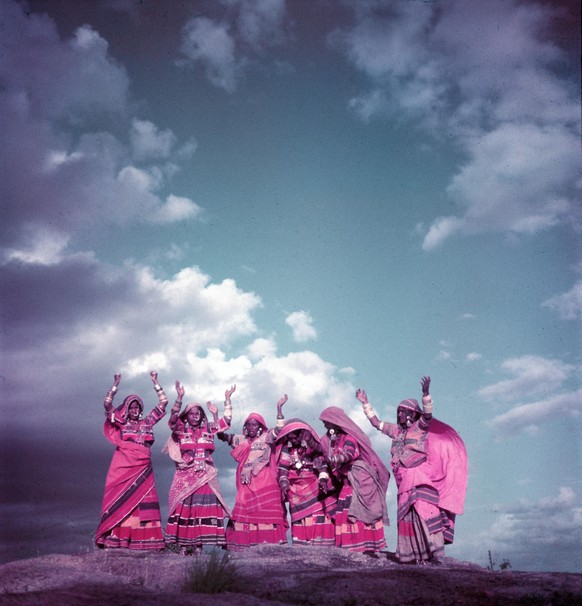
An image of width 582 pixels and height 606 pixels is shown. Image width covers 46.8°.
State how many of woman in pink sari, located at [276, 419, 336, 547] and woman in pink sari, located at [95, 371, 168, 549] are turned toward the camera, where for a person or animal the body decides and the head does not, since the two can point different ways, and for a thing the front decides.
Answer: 2

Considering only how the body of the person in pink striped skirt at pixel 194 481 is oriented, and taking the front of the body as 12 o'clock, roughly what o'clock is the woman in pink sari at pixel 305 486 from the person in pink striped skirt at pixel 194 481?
the woman in pink sari at pixel 305 486 is roughly at 9 o'clock from the person in pink striped skirt at pixel 194 481.

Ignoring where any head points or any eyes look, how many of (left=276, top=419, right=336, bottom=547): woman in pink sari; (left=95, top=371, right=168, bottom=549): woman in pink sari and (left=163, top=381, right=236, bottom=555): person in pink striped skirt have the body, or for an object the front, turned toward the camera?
3

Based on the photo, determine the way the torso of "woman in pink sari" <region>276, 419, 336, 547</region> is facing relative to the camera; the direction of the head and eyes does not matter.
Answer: toward the camera

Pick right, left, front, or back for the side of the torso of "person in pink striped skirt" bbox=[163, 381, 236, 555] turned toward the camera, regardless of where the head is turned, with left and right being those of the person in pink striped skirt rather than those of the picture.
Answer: front

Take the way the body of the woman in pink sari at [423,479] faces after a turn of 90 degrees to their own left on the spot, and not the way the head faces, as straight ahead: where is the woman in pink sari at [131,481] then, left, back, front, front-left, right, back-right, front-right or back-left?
back-right

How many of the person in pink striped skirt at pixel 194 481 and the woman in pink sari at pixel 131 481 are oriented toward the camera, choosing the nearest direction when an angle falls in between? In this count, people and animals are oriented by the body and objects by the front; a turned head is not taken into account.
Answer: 2

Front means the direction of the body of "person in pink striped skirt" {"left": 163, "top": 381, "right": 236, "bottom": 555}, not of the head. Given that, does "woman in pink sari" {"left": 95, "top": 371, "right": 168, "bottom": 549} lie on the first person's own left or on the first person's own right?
on the first person's own right

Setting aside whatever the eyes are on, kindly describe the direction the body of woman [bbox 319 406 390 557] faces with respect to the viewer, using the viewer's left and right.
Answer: facing the viewer and to the left of the viewer

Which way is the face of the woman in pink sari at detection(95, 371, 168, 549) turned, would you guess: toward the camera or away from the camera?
toward the camera

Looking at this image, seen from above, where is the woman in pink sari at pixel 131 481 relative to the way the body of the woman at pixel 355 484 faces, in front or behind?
in front

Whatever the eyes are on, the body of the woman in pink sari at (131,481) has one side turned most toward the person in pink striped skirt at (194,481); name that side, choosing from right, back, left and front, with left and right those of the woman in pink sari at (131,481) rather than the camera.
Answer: left

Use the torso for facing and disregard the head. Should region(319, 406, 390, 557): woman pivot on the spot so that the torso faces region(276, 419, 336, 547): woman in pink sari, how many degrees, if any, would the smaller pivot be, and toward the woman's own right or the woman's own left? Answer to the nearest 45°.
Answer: approximately 45° to the woman's own right

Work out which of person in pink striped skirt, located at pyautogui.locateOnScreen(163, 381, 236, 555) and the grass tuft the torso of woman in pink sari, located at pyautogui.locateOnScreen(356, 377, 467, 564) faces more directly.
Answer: the grass tuft

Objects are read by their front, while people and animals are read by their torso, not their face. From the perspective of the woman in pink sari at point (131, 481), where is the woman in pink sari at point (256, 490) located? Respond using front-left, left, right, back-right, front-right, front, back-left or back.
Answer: left

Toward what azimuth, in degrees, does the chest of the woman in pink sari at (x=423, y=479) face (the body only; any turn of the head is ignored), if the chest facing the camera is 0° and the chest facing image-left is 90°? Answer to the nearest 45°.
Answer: approximately 45°

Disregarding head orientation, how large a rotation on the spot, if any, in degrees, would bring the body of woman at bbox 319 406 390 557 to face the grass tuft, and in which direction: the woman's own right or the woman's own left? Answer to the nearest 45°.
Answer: approximately 45° to the woman's own left
